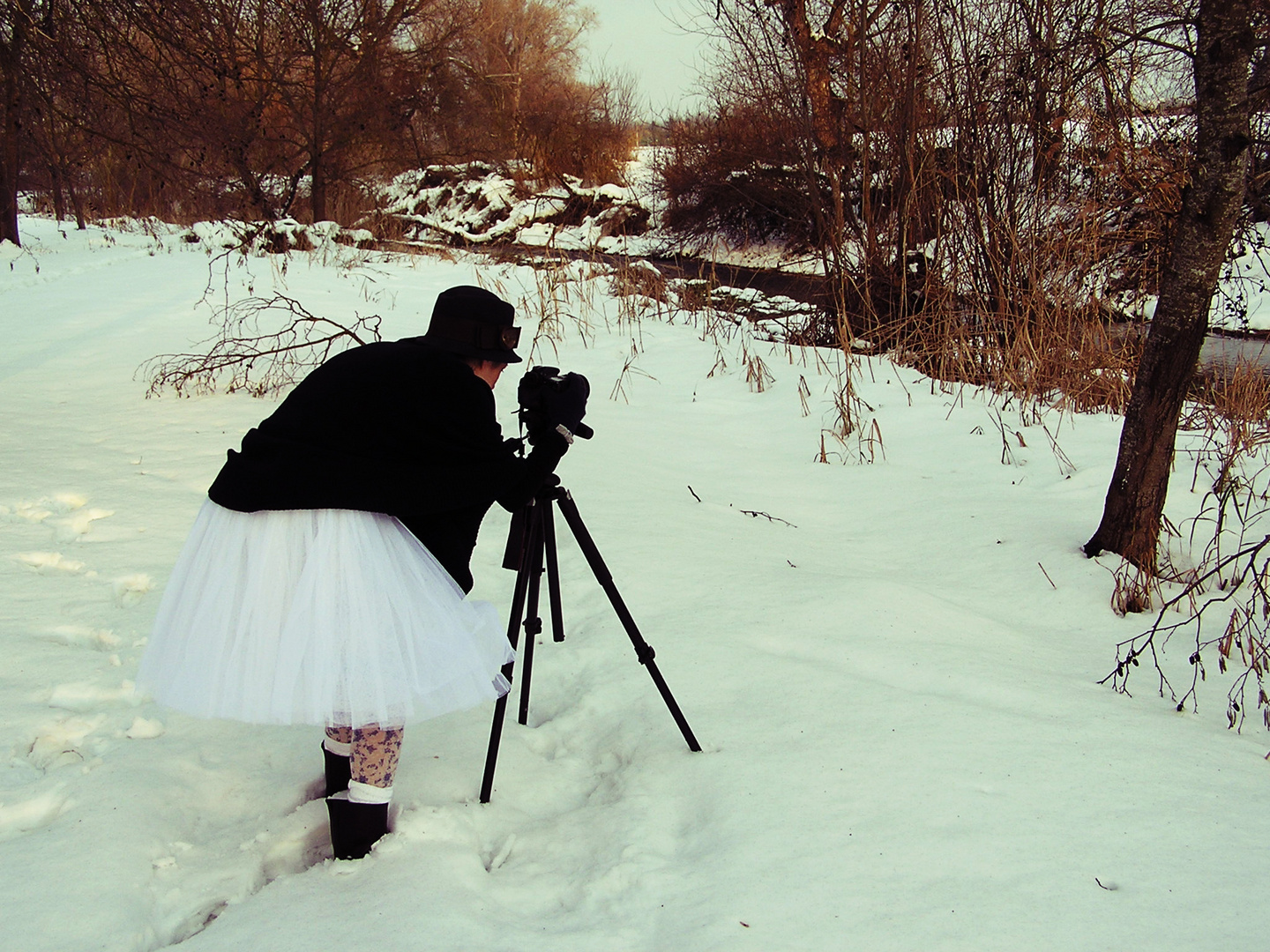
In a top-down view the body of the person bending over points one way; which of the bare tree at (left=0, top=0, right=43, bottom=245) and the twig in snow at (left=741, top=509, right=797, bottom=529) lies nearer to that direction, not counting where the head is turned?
the twig in snow

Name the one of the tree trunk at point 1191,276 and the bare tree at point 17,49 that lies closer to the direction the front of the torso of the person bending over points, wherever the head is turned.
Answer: the tree trunk

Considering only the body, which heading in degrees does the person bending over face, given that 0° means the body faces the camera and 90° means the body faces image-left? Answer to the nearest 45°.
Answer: approximately 225°

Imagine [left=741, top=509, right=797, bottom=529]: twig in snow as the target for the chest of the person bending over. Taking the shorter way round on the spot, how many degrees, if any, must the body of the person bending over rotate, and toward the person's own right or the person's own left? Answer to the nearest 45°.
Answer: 0° — they already face it

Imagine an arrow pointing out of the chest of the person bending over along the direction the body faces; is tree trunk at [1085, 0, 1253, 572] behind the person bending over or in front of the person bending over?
in front

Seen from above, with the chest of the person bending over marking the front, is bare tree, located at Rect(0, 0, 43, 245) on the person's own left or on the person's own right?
on the person's own left

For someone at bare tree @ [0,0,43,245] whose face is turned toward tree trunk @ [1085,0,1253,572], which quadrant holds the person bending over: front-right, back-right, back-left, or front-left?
front-right

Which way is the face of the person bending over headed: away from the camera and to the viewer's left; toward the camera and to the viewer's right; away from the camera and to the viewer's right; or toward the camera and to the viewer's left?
away from the camera and to the viewer's right
